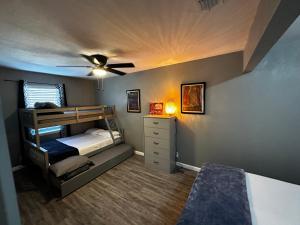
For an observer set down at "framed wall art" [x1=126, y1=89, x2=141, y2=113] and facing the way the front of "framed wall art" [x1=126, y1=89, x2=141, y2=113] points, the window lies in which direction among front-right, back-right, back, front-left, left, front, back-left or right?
front-right

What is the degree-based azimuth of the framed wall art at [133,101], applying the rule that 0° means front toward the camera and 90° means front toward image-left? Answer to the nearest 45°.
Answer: approximately 45°

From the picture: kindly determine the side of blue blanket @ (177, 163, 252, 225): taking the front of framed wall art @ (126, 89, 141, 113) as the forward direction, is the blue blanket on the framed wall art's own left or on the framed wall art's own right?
on the framed wall art's own left

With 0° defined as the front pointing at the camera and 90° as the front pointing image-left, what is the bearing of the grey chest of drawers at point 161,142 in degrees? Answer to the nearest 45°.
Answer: approximately 45°

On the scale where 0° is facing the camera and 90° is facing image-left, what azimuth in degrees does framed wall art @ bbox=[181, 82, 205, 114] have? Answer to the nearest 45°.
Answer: approximately 45°
